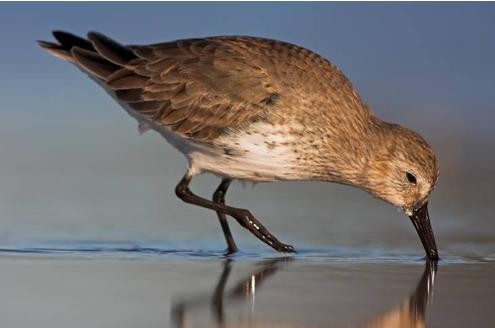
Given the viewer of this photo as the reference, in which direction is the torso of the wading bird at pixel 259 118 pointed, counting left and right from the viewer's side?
facing to the right of the viewer
